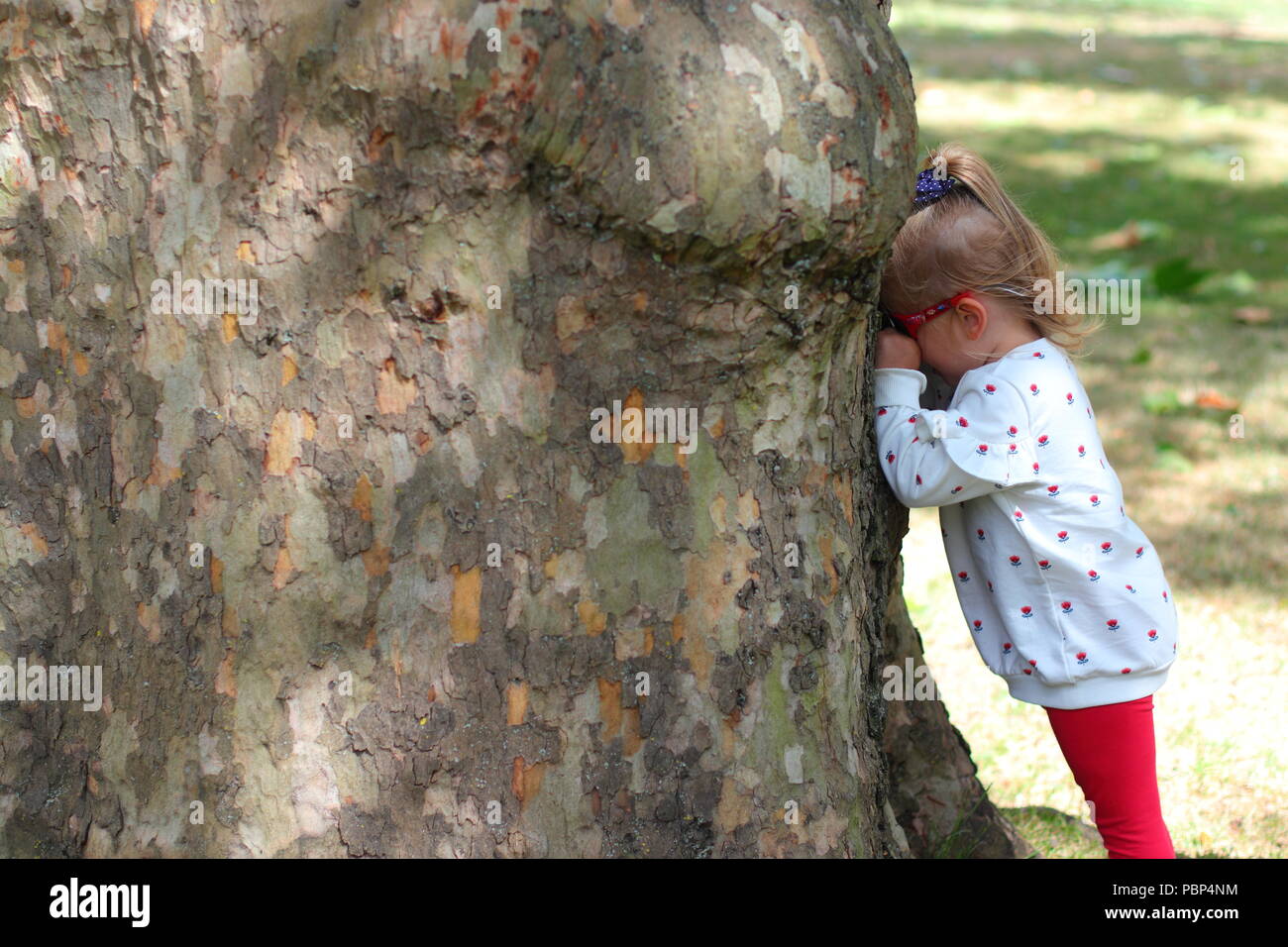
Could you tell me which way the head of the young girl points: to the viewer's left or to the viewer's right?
to the viewer's left

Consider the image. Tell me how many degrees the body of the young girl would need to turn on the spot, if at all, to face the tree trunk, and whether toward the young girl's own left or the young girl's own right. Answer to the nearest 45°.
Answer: approximately 45° to the young girl's own left

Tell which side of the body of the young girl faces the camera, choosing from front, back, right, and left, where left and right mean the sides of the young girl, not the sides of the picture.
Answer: left
